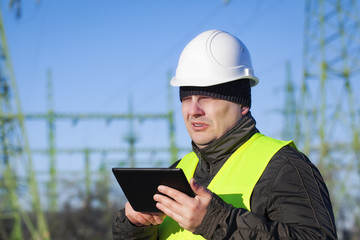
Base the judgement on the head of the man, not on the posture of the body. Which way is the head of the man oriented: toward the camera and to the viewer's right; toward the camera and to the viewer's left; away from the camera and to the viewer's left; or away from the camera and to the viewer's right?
toward the camera and to the viewer's left

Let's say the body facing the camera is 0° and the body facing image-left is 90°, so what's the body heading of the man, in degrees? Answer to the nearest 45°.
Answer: approximately 45°
